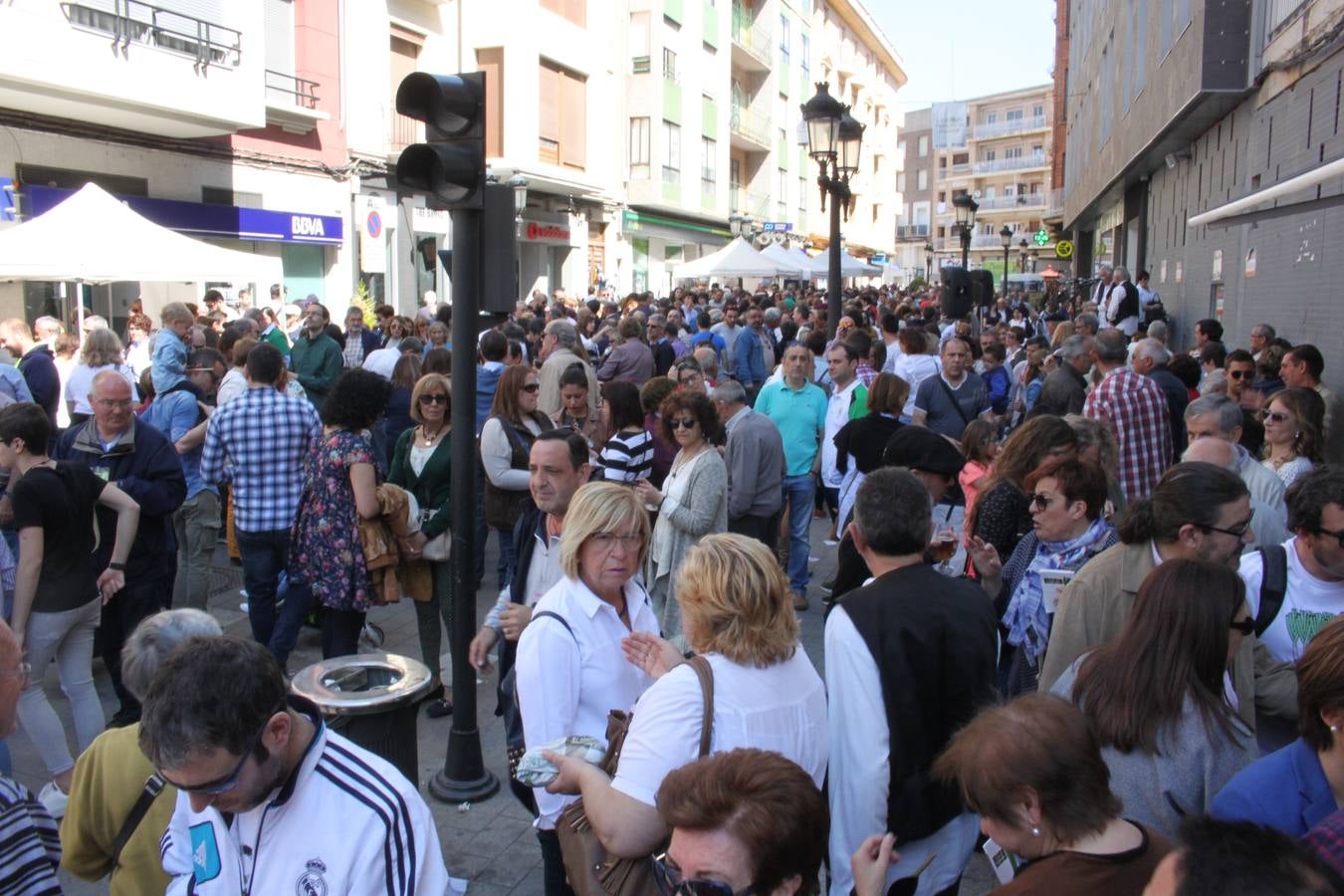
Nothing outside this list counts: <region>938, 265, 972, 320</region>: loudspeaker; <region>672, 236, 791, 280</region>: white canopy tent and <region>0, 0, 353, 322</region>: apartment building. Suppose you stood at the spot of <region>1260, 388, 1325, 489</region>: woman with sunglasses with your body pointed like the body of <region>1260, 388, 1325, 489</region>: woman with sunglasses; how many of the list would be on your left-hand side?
0

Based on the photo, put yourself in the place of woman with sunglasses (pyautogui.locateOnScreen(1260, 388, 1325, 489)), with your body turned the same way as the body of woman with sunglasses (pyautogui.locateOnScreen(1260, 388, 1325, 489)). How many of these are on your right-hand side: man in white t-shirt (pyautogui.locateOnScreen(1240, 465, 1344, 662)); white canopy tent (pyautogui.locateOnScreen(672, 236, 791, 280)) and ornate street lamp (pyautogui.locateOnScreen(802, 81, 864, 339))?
2

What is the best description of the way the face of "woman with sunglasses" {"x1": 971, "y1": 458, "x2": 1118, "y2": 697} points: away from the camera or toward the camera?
toward the camera

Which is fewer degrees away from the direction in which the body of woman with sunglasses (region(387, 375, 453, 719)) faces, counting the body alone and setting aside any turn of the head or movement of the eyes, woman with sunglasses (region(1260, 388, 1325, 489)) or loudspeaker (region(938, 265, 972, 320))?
the woman with sunglasses

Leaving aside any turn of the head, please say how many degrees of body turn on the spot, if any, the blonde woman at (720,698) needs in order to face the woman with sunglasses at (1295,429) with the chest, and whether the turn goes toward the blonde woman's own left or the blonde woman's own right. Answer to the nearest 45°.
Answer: approximately 90° to the blonde woman's own right

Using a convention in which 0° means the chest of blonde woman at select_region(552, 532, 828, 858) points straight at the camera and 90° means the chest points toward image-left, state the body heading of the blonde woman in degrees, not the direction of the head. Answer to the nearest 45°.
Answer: approximately 135°

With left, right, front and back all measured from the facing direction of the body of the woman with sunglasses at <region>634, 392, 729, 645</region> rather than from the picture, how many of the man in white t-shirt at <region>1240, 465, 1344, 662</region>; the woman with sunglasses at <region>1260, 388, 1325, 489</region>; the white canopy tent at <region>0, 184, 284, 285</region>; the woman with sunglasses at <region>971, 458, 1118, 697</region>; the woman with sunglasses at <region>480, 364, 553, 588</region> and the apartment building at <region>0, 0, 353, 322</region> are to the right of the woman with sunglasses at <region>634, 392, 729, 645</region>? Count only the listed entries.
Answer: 3

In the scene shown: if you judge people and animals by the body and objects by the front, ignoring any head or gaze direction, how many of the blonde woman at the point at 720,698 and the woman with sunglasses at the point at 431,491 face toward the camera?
1

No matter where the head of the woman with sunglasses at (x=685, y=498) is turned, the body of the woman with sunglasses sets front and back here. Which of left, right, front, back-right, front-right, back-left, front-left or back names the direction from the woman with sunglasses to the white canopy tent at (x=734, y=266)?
back-right

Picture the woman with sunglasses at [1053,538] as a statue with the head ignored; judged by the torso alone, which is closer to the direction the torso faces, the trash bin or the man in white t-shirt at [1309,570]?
the trash bin

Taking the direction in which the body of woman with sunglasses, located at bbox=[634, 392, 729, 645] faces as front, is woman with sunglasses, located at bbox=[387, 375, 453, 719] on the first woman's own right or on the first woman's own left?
on the first woman's own right

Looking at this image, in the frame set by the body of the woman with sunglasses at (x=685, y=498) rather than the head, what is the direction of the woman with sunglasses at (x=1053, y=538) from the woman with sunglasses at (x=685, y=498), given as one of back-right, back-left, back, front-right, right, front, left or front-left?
left

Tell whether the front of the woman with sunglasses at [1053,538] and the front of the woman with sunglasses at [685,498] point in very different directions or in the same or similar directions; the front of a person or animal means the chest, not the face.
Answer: same or similar directions

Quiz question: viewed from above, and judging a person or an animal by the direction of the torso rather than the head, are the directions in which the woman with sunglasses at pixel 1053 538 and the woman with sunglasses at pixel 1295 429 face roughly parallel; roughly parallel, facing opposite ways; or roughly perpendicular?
roughly parallel

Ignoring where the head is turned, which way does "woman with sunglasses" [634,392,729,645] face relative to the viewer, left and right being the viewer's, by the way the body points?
facing the viewer and to the left of the viewer

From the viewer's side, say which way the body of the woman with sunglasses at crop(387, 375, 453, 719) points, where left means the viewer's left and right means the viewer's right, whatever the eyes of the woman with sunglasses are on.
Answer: facing the viewer

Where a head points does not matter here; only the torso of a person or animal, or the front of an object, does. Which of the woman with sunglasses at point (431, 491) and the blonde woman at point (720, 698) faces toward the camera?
the woman with sunglasses
